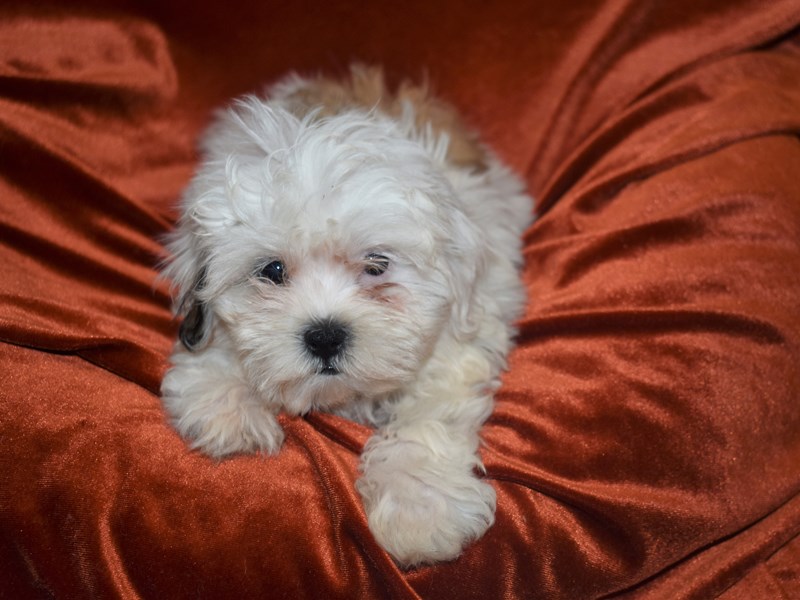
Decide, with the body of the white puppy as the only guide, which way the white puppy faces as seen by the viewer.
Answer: toward the camera
